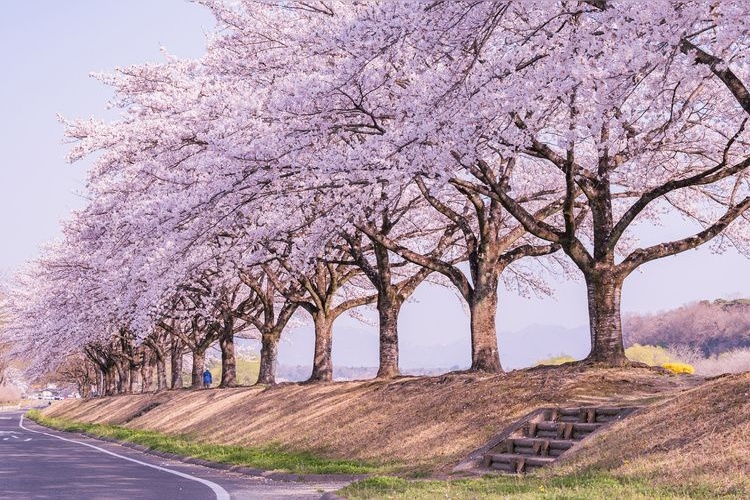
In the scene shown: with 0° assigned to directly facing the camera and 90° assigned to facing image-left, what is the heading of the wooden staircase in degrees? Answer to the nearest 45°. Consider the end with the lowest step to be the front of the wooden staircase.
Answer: approximately 45°
